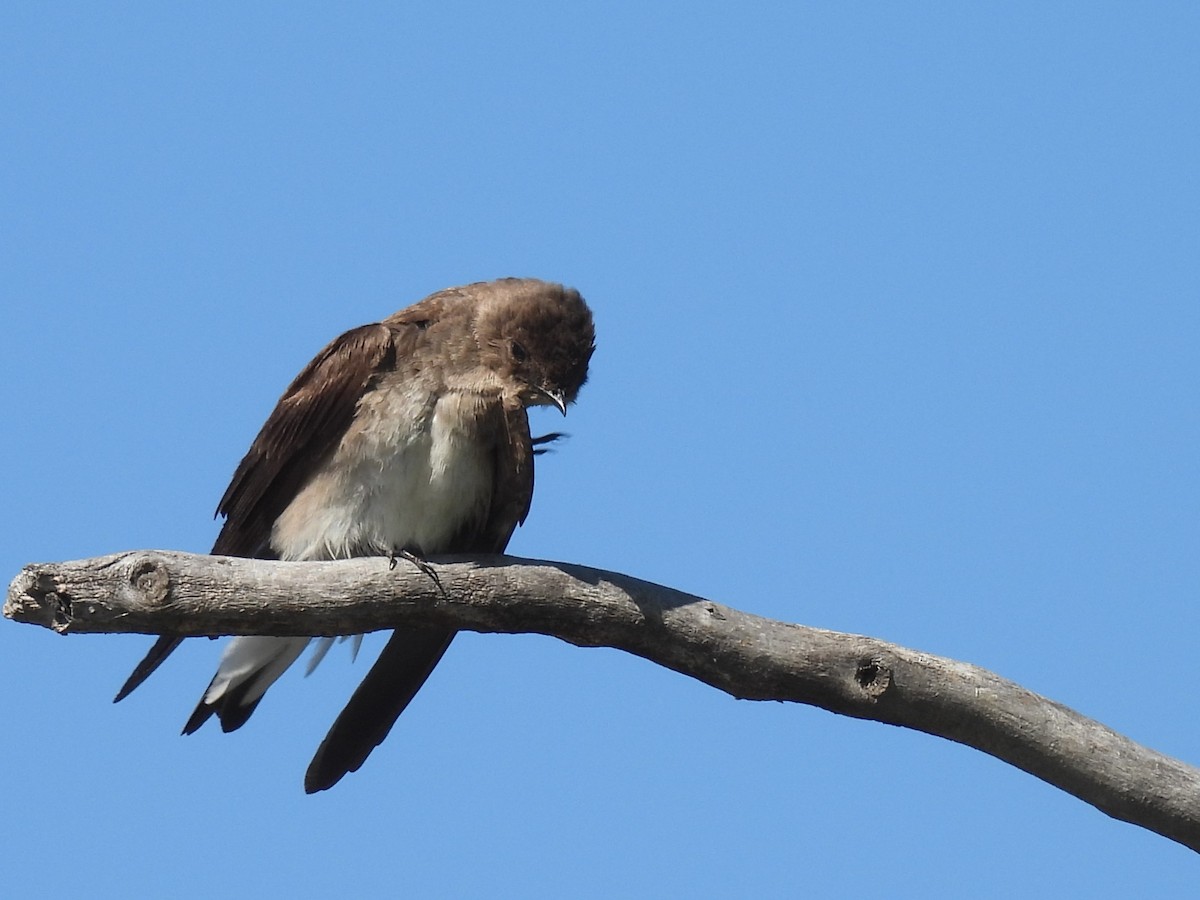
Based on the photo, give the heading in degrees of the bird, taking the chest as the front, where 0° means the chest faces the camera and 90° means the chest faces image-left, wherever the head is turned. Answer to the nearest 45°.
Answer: approximately 315°
